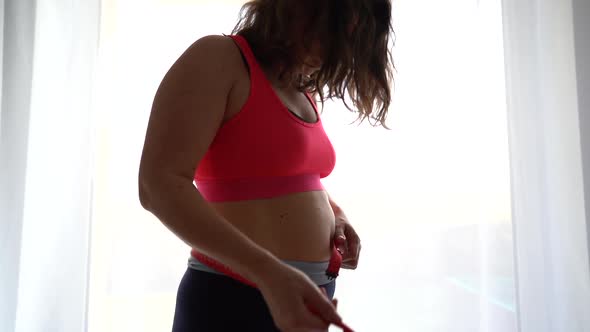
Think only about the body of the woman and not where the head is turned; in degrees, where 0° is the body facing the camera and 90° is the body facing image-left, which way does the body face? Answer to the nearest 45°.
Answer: approximately 315°

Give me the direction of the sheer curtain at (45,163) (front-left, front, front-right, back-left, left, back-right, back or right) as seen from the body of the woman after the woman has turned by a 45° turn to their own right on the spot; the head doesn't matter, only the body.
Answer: back-right

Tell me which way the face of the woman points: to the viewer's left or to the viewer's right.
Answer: to the viewer's right

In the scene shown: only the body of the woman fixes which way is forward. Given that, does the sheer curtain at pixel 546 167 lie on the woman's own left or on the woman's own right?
on the woman's own left
